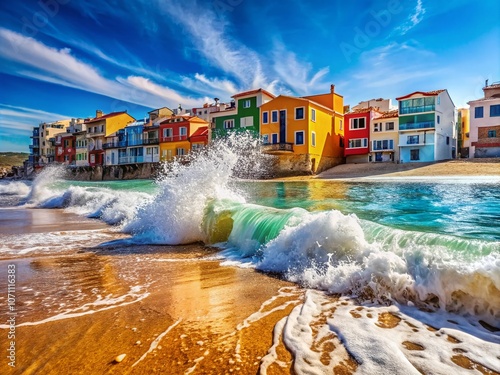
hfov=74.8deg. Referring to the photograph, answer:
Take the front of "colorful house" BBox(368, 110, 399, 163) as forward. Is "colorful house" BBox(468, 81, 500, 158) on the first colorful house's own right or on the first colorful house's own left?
on the first colorful house's own left

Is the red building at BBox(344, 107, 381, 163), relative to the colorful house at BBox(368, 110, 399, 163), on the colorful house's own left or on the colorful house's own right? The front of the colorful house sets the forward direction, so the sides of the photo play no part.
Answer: on the colorful house's own right

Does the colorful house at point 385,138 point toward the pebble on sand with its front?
yes

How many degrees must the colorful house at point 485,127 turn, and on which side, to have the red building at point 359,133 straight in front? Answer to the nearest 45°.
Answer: approximately 90° to its right

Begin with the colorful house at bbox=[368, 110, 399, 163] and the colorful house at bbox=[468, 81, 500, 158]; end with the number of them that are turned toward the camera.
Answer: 2

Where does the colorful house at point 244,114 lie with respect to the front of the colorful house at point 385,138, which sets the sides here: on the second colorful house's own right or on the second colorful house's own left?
on the second colorful house's own right
